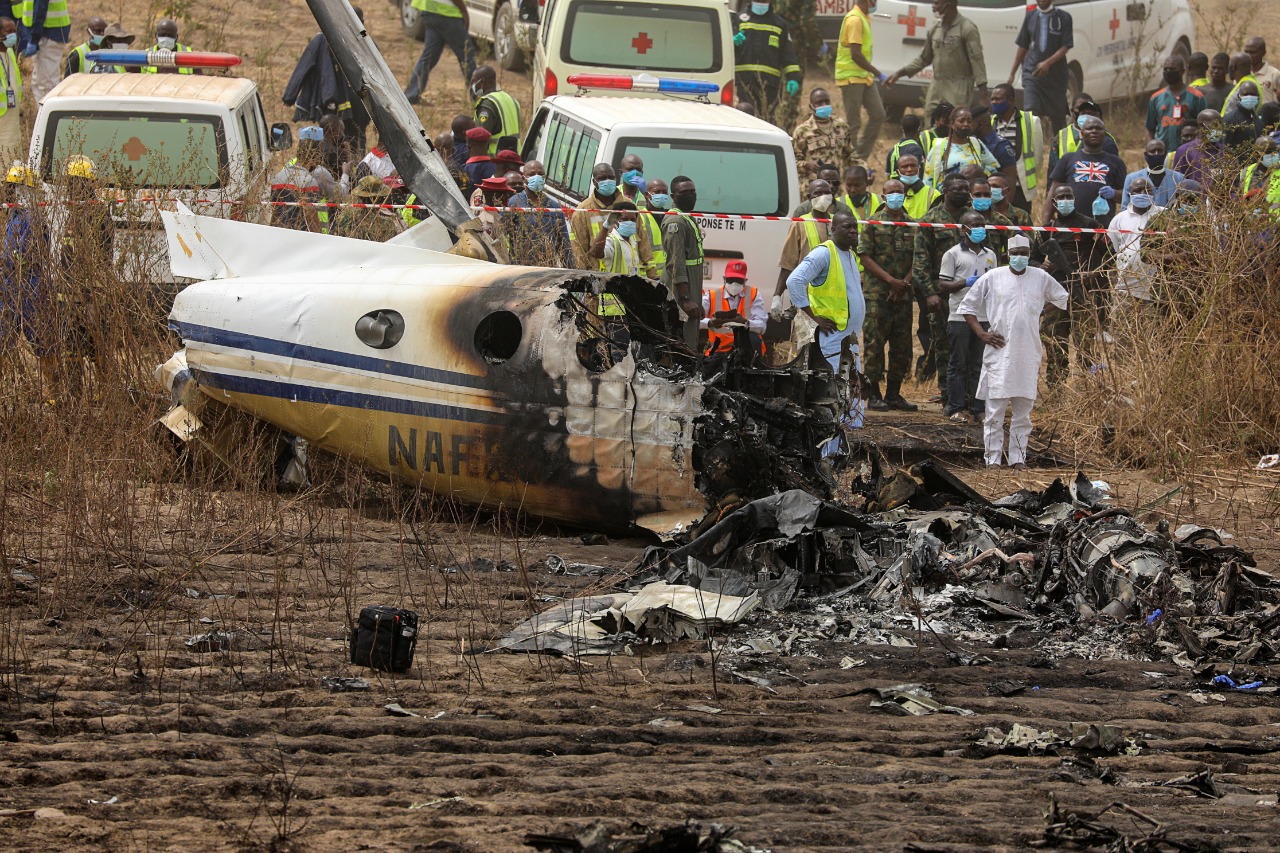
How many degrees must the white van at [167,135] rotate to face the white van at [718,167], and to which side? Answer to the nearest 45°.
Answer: approximately 90° to its right

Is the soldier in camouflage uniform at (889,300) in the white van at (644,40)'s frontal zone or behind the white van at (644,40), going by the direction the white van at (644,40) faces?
behind

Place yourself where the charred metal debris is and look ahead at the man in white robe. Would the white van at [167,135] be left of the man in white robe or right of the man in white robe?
left

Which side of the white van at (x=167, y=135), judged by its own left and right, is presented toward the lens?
back

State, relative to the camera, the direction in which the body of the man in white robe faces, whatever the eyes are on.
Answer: toward the camera

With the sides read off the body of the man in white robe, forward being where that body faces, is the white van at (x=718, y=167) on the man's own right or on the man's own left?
on the man's own right

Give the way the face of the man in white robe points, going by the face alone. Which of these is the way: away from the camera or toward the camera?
toward the camera

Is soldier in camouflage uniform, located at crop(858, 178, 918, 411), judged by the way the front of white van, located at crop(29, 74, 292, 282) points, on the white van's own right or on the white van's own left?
on the white van's own right

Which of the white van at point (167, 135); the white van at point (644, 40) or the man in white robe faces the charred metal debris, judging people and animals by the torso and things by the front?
the man in white robe

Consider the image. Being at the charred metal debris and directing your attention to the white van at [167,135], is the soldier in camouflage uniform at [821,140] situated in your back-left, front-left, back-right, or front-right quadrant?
front-right

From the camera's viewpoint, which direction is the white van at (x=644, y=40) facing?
away from the camera

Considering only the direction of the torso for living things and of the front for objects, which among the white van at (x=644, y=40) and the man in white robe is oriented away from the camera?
the white van

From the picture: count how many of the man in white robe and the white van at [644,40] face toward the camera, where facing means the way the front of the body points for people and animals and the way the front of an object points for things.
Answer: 1
